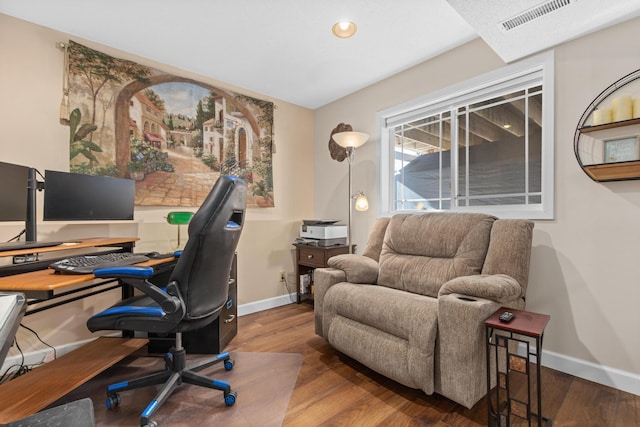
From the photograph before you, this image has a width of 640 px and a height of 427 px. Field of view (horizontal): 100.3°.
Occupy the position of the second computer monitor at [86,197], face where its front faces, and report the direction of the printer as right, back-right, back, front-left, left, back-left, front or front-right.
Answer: front-left

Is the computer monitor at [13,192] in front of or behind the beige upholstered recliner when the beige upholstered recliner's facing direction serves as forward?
in front

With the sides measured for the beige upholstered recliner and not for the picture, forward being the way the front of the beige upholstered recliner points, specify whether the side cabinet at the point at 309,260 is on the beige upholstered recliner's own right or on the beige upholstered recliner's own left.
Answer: on the beige upholstered recliner's own right

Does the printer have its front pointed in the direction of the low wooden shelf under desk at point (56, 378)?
yes

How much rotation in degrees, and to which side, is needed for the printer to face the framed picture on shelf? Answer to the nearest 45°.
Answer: approximately 90° to its left

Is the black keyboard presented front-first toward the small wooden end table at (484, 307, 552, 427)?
yes

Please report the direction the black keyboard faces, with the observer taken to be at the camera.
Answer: facing the viewer and to the right of the viewer

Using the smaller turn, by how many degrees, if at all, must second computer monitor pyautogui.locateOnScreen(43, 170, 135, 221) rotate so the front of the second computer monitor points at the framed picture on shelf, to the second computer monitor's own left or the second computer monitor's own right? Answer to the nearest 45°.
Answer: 0° — it already faces it

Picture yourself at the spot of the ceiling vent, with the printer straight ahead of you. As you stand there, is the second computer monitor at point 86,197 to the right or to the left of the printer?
left

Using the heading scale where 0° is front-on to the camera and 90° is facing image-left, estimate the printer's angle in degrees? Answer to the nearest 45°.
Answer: approximately 45°

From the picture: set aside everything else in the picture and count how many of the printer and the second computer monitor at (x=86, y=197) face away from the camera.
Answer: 0

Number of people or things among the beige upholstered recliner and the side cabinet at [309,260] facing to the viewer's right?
0

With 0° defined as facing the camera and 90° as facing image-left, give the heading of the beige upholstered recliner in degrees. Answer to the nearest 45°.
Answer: approximately 45°

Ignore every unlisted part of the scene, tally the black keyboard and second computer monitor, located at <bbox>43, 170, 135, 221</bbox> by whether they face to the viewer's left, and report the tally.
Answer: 0

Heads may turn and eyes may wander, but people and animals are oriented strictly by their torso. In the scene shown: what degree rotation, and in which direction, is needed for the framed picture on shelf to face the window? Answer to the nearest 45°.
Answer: approximately 45° to its right

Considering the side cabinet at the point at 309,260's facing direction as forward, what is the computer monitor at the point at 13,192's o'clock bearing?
The computer monitor is roughly at 12 o'clock from the side cabinet.

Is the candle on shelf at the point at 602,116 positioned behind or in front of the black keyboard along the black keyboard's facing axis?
in front
